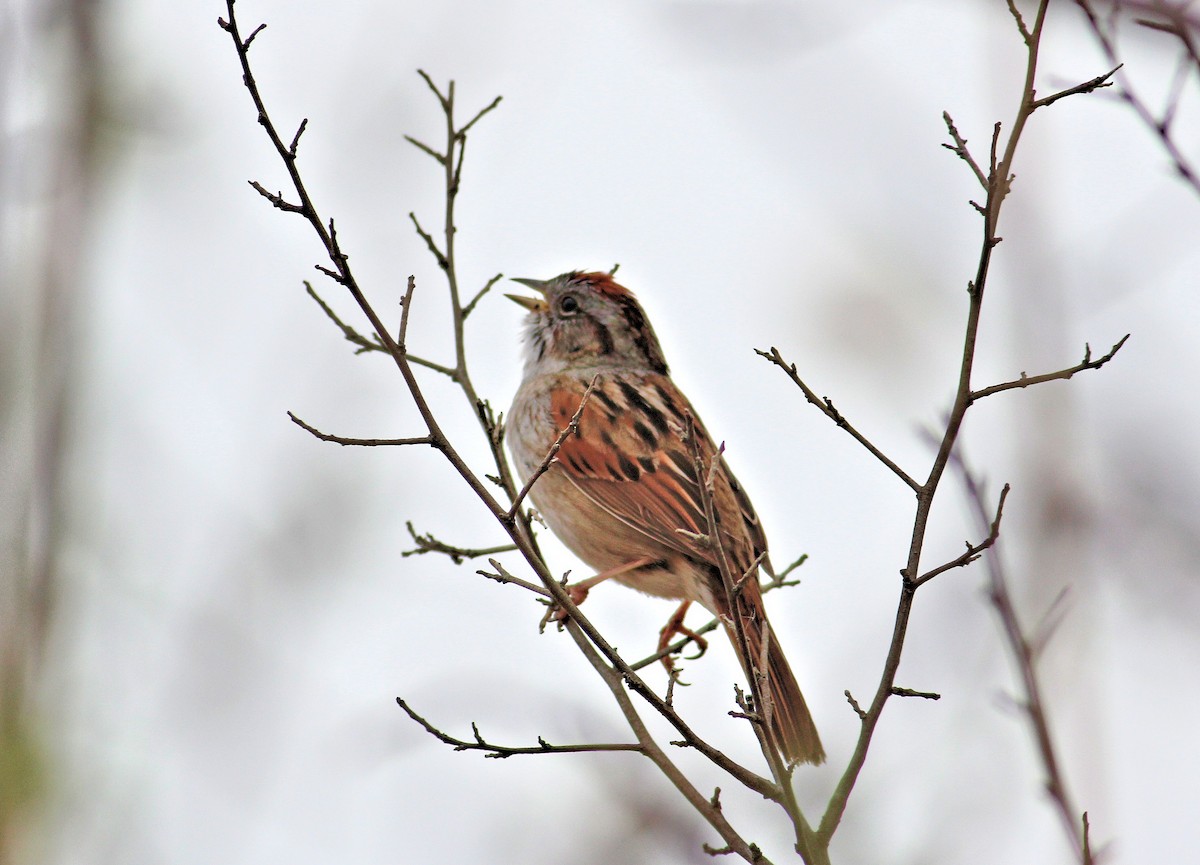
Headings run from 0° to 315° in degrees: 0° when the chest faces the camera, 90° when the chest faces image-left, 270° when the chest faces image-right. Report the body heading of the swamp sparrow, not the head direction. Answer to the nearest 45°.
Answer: approximately 90°
